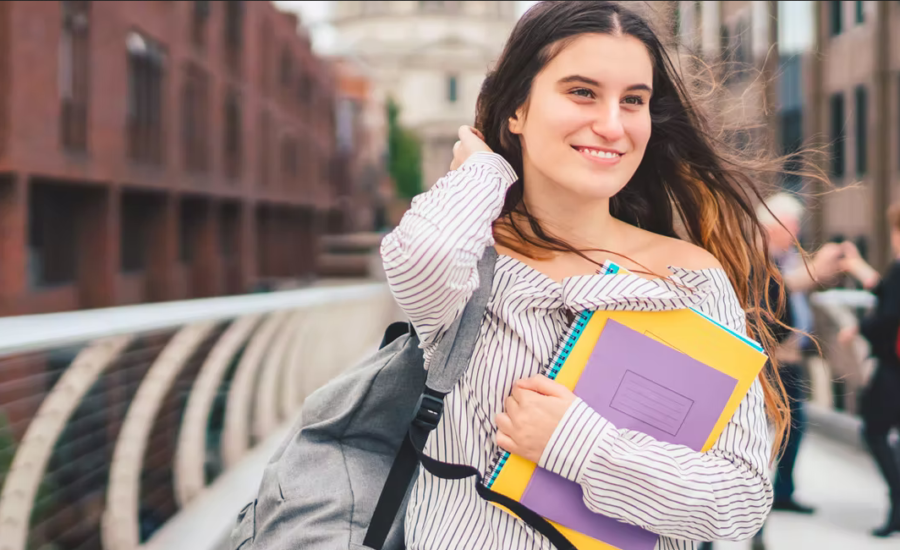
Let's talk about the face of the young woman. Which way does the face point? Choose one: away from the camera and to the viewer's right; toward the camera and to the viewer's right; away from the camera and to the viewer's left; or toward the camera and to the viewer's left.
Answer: toward the camera and to the viewer's right

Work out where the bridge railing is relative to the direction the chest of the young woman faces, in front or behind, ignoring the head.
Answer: behind

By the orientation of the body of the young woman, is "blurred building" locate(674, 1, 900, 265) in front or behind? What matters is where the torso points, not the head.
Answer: behind

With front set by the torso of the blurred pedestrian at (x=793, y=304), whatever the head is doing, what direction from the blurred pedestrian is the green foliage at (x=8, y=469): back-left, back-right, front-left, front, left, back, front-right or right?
back-right
